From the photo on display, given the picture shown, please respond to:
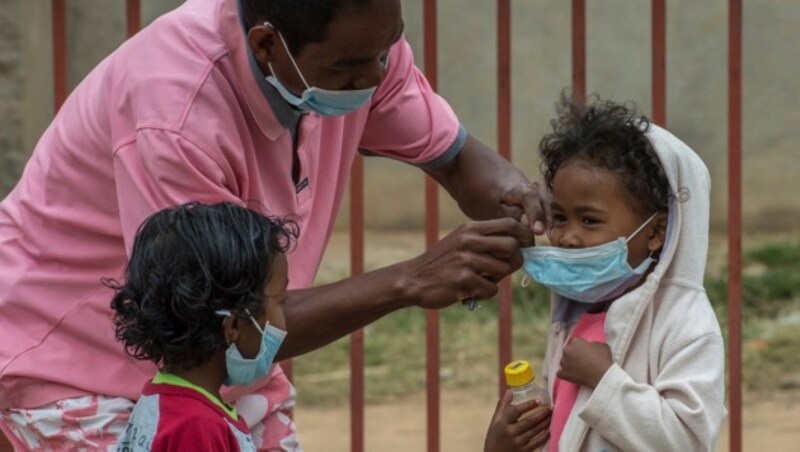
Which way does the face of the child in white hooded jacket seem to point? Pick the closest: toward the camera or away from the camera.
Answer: toward the camera

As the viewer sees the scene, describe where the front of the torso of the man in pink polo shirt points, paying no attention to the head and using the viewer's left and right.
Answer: facing the viewer and to the right of the viewer

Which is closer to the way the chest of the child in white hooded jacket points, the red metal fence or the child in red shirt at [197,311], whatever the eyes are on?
the child in red shirt

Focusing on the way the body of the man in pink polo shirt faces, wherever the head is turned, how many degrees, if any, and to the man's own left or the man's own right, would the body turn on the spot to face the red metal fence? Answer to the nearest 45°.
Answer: approximately 90° to the man's own left

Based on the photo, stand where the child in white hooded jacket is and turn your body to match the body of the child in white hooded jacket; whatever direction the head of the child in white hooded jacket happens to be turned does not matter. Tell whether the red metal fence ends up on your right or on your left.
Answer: on your right

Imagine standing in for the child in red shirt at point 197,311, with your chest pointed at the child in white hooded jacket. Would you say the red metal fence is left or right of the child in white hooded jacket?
left

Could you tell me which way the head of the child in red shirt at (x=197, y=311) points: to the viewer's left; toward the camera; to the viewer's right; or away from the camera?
to the viewer's right

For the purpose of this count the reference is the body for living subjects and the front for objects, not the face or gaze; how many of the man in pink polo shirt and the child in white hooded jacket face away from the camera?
0

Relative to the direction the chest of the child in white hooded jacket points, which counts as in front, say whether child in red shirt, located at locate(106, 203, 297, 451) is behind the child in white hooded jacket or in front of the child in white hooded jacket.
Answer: in front

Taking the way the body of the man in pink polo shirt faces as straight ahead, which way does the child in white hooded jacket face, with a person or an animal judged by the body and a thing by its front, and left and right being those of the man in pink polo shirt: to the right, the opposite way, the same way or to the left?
to the right
